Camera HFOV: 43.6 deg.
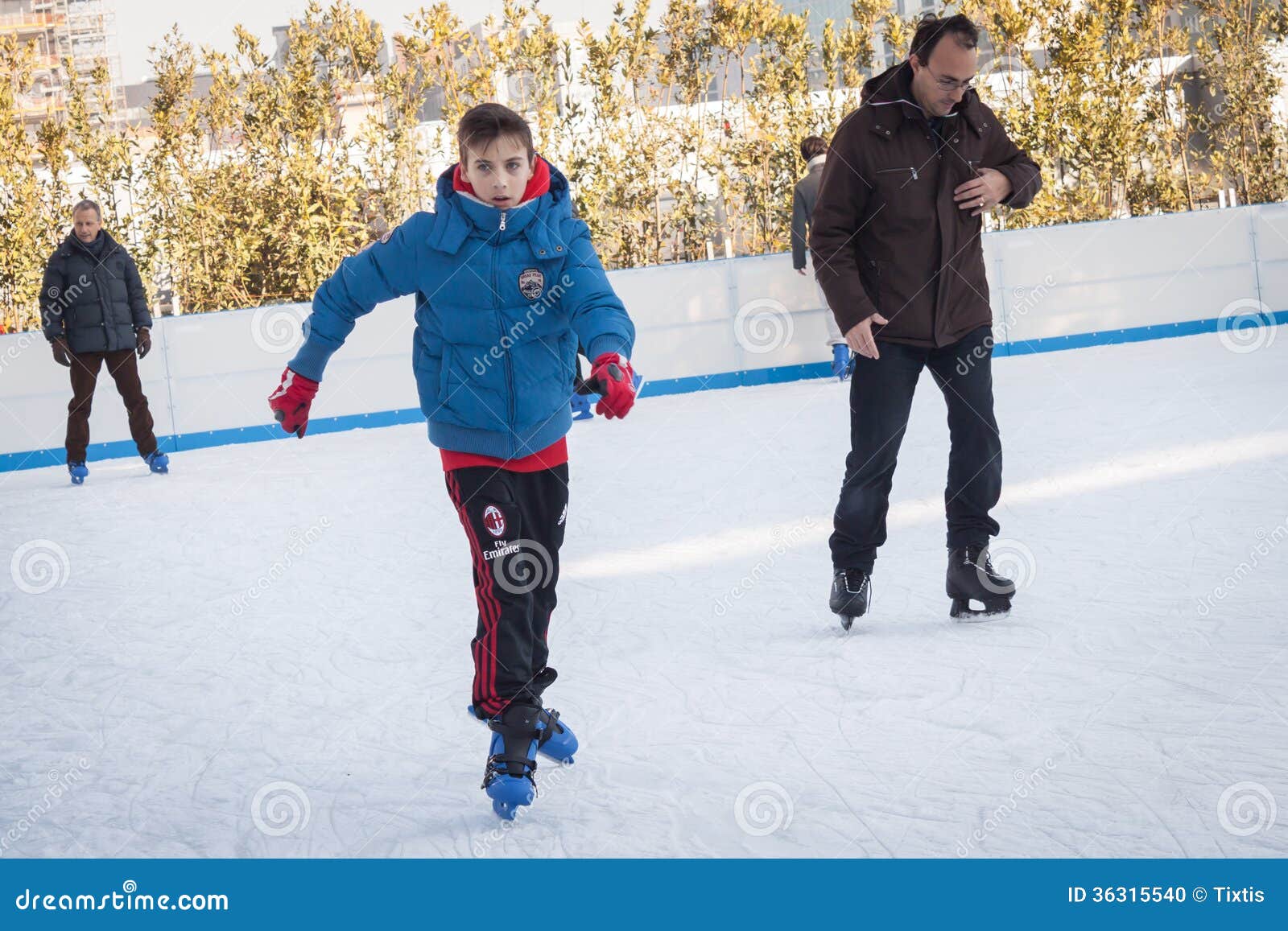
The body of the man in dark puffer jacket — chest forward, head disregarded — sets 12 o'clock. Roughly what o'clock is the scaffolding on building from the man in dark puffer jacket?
The scaffolding on building is roughly at 6 o'clock from the man in dark puffer jacket.

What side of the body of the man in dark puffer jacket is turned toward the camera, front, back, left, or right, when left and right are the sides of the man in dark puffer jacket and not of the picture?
front

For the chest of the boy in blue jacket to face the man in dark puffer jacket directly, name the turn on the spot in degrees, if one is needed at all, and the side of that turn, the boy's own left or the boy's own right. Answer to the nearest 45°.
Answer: approximately 180°

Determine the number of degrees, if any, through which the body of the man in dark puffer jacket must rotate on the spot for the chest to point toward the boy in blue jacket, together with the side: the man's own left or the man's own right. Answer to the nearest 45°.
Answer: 0° — they already face them

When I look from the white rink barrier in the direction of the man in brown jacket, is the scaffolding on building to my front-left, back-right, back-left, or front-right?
back-right

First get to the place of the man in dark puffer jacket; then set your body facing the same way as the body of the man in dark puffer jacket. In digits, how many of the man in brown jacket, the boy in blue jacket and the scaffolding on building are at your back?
1

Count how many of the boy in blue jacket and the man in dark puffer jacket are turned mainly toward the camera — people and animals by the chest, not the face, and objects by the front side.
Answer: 2

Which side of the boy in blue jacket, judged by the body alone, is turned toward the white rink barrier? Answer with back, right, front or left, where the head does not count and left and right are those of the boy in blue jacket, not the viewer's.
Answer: back

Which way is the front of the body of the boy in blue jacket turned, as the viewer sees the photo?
toward the camera

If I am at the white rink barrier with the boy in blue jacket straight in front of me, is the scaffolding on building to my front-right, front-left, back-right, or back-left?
back-right

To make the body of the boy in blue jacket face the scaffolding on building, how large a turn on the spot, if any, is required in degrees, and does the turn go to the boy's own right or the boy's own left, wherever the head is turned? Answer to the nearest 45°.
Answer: approximately 180°
